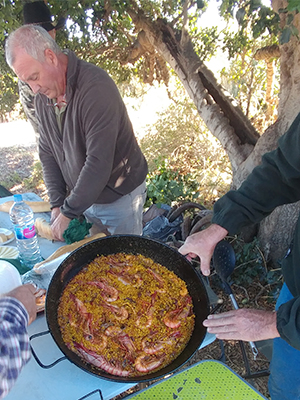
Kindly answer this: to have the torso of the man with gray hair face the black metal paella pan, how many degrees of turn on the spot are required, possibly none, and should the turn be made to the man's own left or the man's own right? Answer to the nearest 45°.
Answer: approximately 45° to the man's own left

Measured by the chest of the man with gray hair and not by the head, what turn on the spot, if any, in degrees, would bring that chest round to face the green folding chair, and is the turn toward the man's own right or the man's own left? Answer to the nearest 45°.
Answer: approximately 45° to the man's own left

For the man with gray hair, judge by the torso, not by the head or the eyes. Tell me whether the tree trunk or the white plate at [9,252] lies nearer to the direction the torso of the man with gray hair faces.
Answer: the white plate

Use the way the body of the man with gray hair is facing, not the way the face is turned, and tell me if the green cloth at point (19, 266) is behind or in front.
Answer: in front
